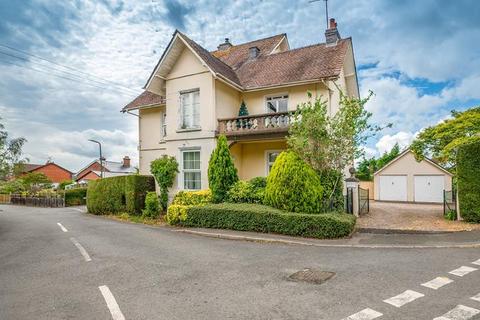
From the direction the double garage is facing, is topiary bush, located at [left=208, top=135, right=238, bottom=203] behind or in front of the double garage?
in front

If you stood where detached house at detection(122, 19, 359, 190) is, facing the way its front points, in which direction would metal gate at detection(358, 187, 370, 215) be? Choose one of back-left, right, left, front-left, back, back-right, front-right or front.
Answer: left

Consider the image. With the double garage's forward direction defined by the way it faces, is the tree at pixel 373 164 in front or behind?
behind

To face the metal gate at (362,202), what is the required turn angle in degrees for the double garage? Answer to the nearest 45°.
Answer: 0° — it already faces it

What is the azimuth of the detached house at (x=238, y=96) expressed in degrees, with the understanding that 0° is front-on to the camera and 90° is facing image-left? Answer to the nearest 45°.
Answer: approximately 0°

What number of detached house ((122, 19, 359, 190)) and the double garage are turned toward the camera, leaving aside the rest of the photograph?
2

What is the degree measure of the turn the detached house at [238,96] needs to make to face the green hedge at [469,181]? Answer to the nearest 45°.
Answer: approximately 45° to its left

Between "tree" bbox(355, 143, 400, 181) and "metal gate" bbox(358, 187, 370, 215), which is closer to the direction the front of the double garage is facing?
the metal gate
